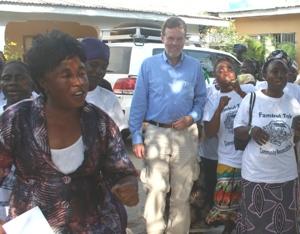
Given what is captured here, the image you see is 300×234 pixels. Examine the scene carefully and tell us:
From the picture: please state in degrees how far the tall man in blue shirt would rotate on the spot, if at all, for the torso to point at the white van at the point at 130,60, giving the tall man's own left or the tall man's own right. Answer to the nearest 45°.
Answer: approximately 180°

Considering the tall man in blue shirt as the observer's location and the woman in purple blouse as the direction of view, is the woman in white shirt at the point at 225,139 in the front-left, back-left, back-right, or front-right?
back-left

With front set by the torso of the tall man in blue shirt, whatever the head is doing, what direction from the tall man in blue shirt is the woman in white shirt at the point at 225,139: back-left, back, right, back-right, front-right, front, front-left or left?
left

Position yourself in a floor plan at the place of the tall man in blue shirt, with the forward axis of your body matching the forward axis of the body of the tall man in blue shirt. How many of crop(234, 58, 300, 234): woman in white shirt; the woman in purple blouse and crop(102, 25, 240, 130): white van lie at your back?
1

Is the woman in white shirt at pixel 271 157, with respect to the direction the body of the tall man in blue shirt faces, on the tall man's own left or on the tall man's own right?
on the tall man's own left

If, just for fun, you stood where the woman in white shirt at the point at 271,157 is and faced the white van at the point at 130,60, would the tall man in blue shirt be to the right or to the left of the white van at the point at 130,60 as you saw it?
left

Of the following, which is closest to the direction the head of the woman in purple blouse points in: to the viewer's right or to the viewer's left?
to the viewer's right

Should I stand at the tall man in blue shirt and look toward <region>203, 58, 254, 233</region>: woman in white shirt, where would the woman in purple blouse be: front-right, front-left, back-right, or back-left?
back-right
